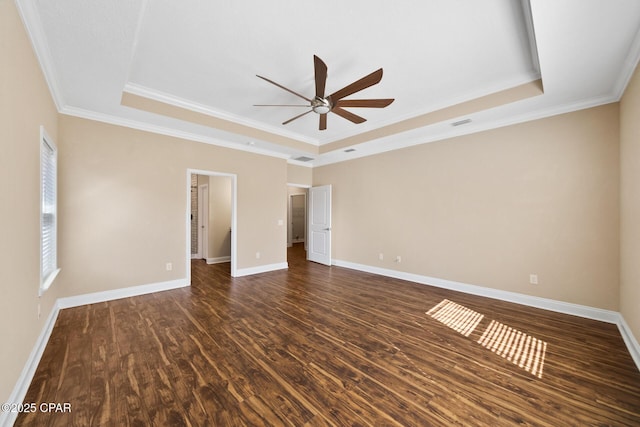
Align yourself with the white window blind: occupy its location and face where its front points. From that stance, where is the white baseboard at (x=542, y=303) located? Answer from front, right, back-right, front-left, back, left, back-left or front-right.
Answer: front-right

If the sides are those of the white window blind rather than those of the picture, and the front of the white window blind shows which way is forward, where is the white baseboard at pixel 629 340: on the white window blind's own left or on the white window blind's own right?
on the white window blind's own right

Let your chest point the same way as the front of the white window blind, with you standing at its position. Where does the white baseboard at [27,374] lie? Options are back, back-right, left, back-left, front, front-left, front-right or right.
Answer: right

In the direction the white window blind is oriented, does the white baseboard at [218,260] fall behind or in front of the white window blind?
in front

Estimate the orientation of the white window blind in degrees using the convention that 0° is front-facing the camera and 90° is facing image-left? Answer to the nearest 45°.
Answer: approximately 270°
